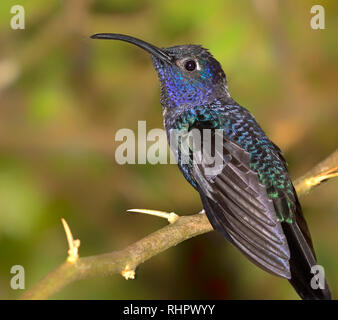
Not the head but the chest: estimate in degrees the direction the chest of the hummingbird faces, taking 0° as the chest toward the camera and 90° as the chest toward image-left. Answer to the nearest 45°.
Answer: approximately 90°
